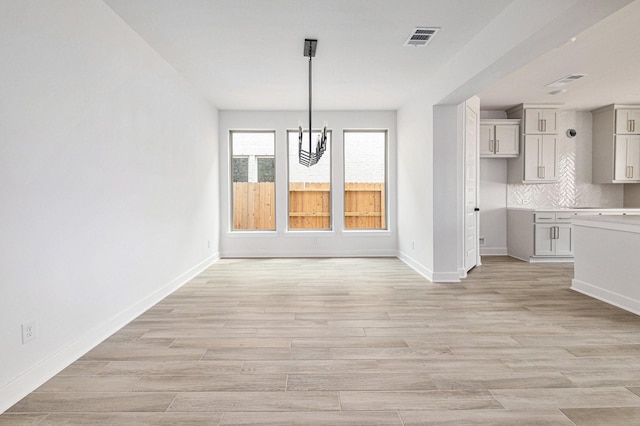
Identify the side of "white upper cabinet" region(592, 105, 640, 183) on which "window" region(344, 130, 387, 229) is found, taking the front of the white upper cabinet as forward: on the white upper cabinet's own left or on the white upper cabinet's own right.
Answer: on the white upper cabinet's own right

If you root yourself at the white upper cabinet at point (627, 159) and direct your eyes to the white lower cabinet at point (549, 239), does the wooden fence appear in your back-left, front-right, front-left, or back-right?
front-right

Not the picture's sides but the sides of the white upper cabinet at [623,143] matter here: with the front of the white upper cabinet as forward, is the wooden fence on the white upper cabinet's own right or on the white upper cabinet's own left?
on the white upper cabinet's own right

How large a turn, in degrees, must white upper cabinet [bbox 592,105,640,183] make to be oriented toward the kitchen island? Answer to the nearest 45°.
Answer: approximately 45° to its right

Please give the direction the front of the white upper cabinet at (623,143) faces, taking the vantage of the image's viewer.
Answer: facing the viewer and to the right of the viewer

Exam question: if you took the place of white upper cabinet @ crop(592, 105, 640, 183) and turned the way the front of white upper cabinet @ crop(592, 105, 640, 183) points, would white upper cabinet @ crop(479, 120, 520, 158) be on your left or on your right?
on your right

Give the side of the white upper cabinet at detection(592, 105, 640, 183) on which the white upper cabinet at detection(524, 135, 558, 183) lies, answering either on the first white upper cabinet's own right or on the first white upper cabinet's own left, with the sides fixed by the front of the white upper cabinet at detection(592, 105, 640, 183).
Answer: on the first white upper cabinet's own right

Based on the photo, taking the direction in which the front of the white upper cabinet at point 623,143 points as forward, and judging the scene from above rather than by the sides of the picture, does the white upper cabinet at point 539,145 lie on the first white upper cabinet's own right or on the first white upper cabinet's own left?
on the first white upper cabinet's own right
